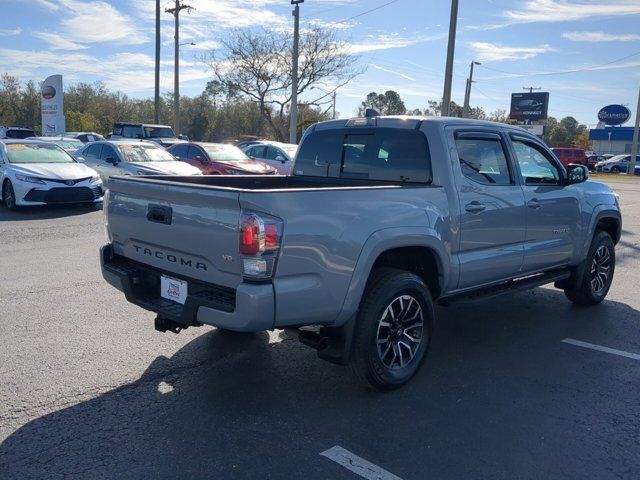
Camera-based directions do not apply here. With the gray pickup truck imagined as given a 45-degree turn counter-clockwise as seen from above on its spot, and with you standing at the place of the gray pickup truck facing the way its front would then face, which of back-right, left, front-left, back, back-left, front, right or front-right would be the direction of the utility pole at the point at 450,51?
front

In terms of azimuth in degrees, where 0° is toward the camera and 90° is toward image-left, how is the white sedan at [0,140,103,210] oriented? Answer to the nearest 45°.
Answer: approximately 315°

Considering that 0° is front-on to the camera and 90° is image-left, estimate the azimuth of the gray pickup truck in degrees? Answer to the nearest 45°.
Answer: approximately 225°

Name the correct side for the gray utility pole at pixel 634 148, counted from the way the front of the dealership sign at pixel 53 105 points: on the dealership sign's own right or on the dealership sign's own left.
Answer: on the dealership sign's own left

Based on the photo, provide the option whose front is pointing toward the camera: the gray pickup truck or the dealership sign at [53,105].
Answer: the dealership sign

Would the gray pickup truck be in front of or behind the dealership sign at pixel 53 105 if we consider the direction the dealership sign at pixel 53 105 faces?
in front

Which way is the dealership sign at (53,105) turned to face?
toward the camera

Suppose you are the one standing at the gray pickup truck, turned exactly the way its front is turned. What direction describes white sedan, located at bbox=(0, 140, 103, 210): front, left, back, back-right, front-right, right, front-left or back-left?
left

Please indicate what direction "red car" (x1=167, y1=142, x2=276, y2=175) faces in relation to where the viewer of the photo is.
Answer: facing the viewer and to the right of the viewer

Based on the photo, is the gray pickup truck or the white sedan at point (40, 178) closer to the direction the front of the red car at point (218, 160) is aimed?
the gray pickup truck

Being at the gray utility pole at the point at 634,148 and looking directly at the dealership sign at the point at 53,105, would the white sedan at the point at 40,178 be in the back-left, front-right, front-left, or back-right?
front-left

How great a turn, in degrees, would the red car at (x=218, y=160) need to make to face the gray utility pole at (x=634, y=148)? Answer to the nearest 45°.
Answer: approximately 90° to its left

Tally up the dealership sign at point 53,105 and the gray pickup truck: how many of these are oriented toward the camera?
1

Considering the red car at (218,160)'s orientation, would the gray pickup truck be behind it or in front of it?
in front
